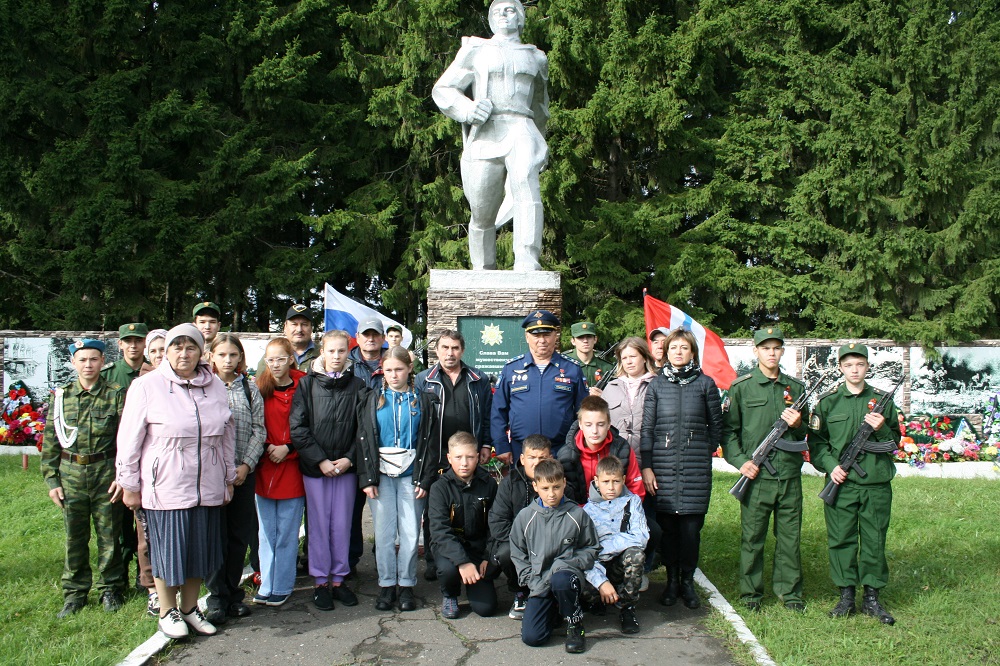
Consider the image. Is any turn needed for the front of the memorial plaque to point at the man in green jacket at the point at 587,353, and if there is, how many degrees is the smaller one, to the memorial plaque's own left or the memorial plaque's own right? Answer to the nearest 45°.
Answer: approximately 45° to the memorial plaque's own left

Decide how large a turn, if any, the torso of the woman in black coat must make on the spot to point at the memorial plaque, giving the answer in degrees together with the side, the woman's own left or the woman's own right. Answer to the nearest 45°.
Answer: approximately 135° to the woman's own right

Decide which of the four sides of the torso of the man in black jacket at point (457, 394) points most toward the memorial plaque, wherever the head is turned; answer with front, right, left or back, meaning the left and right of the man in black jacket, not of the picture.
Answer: back

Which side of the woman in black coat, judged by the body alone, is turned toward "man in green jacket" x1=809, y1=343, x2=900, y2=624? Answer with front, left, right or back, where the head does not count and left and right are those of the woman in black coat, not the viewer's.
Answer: left

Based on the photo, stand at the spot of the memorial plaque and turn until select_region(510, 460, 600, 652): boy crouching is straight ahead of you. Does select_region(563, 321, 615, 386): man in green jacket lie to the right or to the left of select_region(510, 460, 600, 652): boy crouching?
left

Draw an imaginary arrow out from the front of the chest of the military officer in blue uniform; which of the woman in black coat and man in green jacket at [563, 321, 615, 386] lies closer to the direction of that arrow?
the woman in black coat
